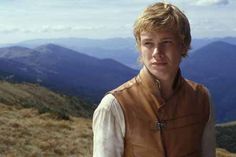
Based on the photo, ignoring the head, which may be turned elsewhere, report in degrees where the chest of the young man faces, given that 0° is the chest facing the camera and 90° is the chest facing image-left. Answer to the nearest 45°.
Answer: approximately 0°
